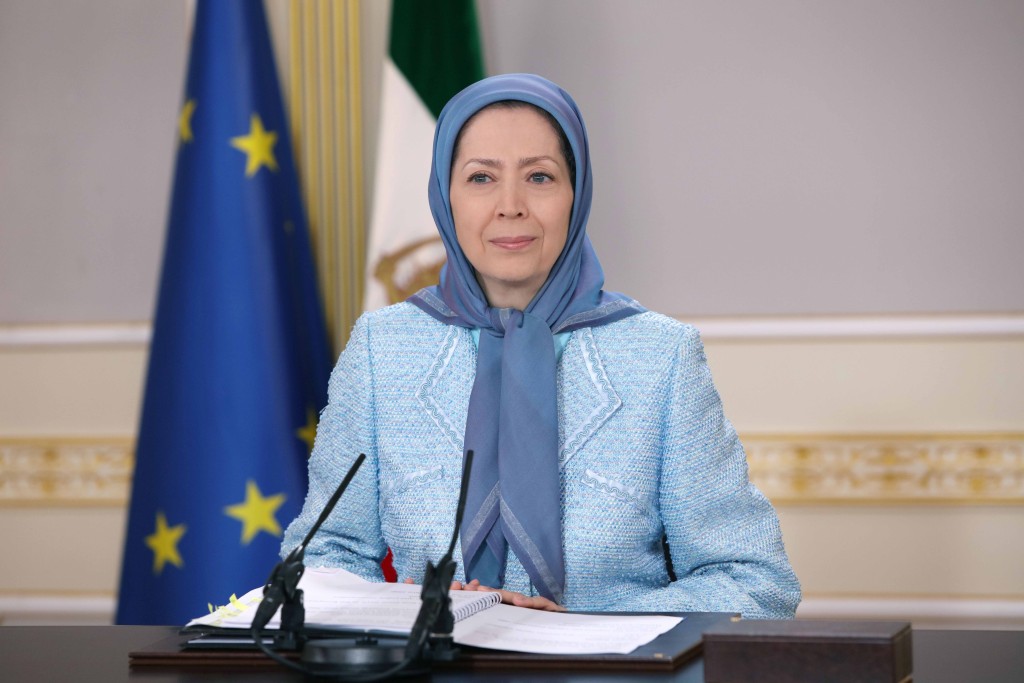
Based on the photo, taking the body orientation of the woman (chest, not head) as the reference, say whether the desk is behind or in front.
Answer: in front

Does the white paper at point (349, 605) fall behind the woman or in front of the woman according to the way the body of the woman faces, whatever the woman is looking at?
in front

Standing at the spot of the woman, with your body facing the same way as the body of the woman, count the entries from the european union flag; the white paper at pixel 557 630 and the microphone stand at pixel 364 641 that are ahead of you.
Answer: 2

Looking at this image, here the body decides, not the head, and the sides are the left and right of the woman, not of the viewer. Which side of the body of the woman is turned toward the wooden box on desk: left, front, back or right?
front

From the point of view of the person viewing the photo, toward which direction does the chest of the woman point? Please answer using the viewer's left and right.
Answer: facing the viewer

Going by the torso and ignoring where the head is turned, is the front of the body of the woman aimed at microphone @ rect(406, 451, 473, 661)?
yes

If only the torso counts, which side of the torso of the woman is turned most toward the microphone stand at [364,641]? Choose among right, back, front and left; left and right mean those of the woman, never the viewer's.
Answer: front

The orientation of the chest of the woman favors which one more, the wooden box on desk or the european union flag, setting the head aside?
the wooden box on desk

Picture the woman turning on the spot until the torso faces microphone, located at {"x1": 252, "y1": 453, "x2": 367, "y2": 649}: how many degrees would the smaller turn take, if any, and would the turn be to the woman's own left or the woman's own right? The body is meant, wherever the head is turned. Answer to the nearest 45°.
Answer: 0° — they already face it

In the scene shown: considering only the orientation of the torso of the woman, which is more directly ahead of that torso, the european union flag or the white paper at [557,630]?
the white paper

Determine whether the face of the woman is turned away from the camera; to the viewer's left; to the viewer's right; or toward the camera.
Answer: toward the camera
